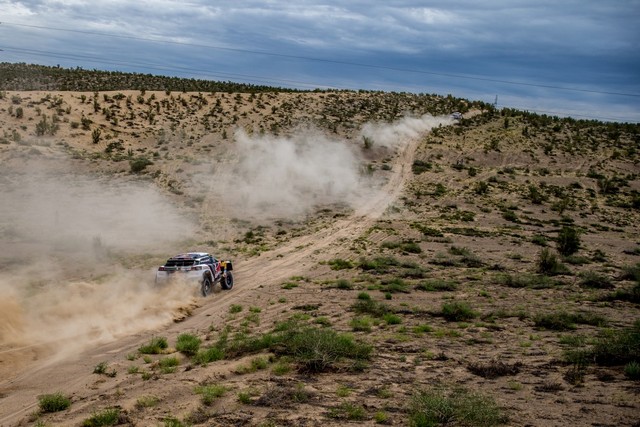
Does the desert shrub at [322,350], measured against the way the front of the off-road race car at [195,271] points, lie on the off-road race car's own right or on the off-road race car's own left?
on the off-road race car's own right

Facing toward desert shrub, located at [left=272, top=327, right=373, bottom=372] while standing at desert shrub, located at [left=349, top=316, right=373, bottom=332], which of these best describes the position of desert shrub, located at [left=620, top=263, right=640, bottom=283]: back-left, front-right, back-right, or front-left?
back-left

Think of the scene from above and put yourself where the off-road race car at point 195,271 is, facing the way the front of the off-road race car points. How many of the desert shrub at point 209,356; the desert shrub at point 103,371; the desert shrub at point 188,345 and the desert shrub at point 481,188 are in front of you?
1

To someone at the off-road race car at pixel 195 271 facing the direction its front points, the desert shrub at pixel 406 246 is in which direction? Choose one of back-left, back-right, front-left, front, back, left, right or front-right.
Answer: front

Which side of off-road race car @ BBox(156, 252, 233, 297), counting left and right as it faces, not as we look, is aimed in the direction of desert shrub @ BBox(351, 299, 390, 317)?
right

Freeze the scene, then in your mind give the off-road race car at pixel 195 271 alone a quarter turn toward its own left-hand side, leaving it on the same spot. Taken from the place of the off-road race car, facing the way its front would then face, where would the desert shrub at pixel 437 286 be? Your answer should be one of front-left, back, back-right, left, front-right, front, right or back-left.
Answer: back-right

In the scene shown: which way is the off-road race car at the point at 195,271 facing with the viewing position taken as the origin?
facing away from the viewer and to the right of the viewer

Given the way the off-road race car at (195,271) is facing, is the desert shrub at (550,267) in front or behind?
in front

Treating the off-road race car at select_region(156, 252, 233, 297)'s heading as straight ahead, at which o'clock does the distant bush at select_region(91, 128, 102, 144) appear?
The distant bush is roughly at 10 o'clock from the off-road race car.

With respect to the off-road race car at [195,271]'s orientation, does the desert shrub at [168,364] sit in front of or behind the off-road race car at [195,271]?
behind

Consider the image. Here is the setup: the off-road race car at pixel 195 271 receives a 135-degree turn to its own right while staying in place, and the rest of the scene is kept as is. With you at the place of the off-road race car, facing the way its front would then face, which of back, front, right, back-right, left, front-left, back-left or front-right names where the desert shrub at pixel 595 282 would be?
left

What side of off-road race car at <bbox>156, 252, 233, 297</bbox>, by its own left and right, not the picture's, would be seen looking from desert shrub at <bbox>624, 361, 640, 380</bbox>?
right

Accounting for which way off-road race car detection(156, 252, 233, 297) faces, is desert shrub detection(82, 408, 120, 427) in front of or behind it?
behind

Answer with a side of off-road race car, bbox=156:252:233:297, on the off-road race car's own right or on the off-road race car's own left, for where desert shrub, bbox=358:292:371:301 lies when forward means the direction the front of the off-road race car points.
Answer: on the off-road race car's own right

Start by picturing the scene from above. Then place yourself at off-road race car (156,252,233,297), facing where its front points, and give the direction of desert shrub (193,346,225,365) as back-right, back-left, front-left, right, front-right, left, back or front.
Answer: back-right

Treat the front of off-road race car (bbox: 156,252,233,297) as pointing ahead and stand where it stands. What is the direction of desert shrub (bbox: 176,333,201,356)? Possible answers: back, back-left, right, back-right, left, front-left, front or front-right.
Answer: back-right
